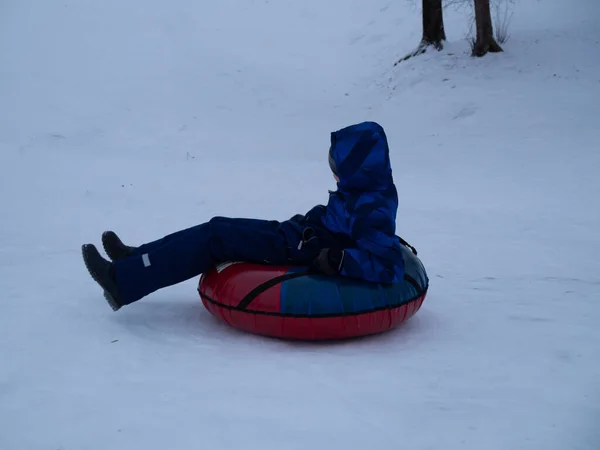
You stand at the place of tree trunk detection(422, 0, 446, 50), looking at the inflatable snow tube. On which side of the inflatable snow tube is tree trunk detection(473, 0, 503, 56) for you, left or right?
left

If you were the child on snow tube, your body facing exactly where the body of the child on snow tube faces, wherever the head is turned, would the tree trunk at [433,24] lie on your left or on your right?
on your right

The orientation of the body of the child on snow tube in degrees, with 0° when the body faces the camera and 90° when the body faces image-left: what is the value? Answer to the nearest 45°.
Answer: approximately 90°
